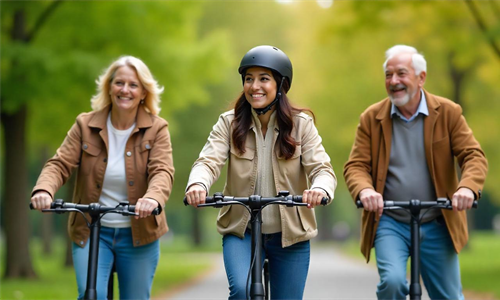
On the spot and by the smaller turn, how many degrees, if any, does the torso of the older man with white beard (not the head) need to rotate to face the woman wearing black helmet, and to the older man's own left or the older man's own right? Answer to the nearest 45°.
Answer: approximately 45° to the older man's own right

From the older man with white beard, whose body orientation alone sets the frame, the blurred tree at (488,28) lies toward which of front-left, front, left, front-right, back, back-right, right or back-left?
back

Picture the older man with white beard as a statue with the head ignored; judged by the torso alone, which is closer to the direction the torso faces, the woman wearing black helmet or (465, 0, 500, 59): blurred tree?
the woman wearing black helmet

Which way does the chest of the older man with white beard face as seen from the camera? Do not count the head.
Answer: toward the camera

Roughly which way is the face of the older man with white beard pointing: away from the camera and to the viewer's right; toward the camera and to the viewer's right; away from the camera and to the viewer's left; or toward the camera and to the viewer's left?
toward the camera and to the viewer's left

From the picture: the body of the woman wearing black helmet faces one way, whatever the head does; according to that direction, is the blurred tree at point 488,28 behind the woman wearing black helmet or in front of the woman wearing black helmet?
behind

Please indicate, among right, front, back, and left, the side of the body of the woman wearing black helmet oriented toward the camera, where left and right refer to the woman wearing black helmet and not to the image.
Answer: front

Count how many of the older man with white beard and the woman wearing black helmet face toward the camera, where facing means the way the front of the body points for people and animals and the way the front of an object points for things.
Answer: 2

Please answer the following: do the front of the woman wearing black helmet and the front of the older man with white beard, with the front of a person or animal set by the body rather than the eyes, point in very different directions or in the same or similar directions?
same or similar directions
